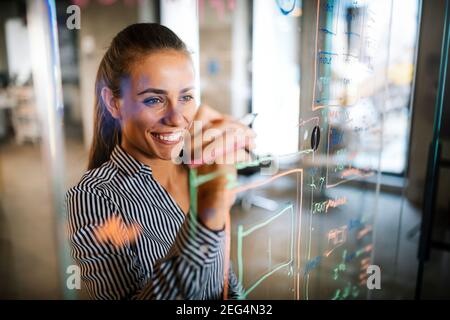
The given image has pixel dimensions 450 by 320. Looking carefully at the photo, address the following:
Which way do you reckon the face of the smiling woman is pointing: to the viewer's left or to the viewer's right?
to the viewer's right

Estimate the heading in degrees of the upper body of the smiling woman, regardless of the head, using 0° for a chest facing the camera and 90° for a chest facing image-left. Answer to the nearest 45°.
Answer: approximately 315°
